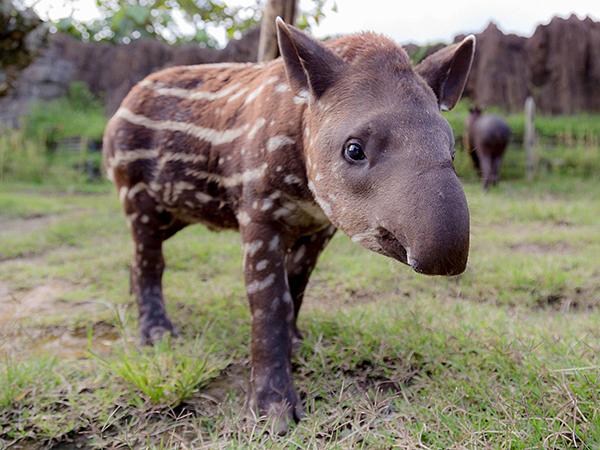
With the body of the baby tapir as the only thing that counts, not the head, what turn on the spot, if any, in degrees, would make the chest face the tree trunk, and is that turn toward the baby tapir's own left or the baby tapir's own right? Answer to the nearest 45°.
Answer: approximately 135° to the baby tapir's own left

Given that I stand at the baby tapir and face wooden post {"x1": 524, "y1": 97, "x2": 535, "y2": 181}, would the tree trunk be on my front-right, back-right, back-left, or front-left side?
front-left

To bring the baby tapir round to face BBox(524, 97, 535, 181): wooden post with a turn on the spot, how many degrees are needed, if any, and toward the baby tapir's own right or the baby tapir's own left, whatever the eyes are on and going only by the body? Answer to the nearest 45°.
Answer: approximately 90° to the baby tapir's own left

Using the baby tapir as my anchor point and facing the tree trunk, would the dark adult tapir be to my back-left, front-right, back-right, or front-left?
front-right

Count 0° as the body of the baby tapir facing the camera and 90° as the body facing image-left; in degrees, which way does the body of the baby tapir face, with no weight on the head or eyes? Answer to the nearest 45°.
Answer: approximately 315°

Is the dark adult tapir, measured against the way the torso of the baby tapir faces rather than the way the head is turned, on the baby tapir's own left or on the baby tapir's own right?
on the baby tapir's own left
